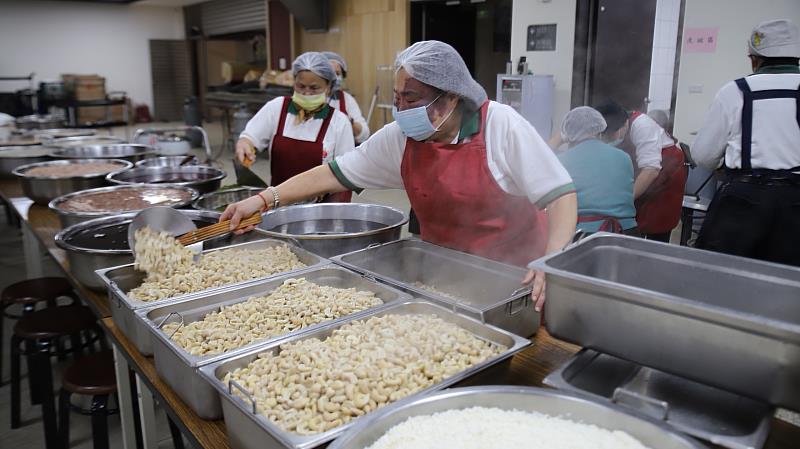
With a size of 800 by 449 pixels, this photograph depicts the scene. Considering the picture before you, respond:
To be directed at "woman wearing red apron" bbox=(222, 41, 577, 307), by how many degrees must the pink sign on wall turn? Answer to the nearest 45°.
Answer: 0° — it already faces them

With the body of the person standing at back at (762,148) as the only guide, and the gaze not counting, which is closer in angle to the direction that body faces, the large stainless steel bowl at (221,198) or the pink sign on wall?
the pink sign on wall

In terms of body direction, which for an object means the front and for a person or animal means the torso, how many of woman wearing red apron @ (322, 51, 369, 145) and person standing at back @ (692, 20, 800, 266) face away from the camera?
1

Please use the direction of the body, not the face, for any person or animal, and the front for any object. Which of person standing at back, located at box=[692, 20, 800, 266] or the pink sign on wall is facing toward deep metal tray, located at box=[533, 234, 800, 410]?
the pink sign on wall

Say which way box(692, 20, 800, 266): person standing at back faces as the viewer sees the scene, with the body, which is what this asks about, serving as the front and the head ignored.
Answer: away from the camera

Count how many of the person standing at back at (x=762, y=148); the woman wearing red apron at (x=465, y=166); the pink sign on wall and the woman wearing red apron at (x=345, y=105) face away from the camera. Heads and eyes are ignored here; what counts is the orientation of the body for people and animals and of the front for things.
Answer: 1

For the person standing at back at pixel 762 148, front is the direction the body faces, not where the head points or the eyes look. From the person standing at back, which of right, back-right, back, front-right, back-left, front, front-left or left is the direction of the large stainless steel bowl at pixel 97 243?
back-left

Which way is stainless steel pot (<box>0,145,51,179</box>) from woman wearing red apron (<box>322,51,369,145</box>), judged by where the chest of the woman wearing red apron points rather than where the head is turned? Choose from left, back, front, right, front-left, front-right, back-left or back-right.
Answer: front-right

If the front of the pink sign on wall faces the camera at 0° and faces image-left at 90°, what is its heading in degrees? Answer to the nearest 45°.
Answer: approximately 0°

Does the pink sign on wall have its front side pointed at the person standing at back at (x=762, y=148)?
yes

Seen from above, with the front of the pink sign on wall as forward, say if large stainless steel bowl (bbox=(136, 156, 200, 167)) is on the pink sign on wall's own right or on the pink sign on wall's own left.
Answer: on the pink sign on wall's own right

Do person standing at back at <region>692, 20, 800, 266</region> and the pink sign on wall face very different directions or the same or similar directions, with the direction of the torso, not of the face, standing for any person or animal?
very different directions

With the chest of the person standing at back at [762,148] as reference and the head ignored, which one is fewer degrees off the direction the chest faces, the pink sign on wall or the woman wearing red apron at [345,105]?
the pink sign on wall
